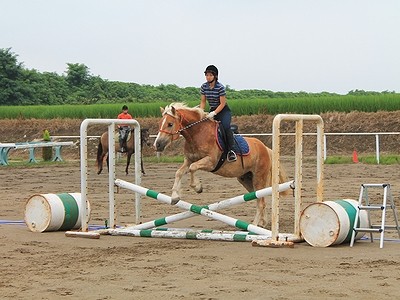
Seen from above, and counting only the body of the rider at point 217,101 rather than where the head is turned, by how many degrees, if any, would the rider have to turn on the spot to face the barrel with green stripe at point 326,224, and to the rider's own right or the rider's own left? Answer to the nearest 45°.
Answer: approximately 90° to the rider's own left

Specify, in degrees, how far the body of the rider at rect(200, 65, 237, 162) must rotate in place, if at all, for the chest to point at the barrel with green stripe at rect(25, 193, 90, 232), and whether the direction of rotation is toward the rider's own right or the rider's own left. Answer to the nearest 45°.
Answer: approximately 45° to the rider's own right

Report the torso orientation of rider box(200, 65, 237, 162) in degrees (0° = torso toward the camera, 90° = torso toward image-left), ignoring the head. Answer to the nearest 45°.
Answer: approximately 45°

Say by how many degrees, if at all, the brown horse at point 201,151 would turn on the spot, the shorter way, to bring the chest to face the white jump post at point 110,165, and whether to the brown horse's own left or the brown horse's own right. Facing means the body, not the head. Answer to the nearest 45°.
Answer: approximately 45° to the brown horse's own right

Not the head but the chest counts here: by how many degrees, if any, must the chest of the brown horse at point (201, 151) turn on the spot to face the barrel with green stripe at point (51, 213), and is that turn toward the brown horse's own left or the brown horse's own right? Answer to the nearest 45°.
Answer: approximately 45° to the brown horse's own right
